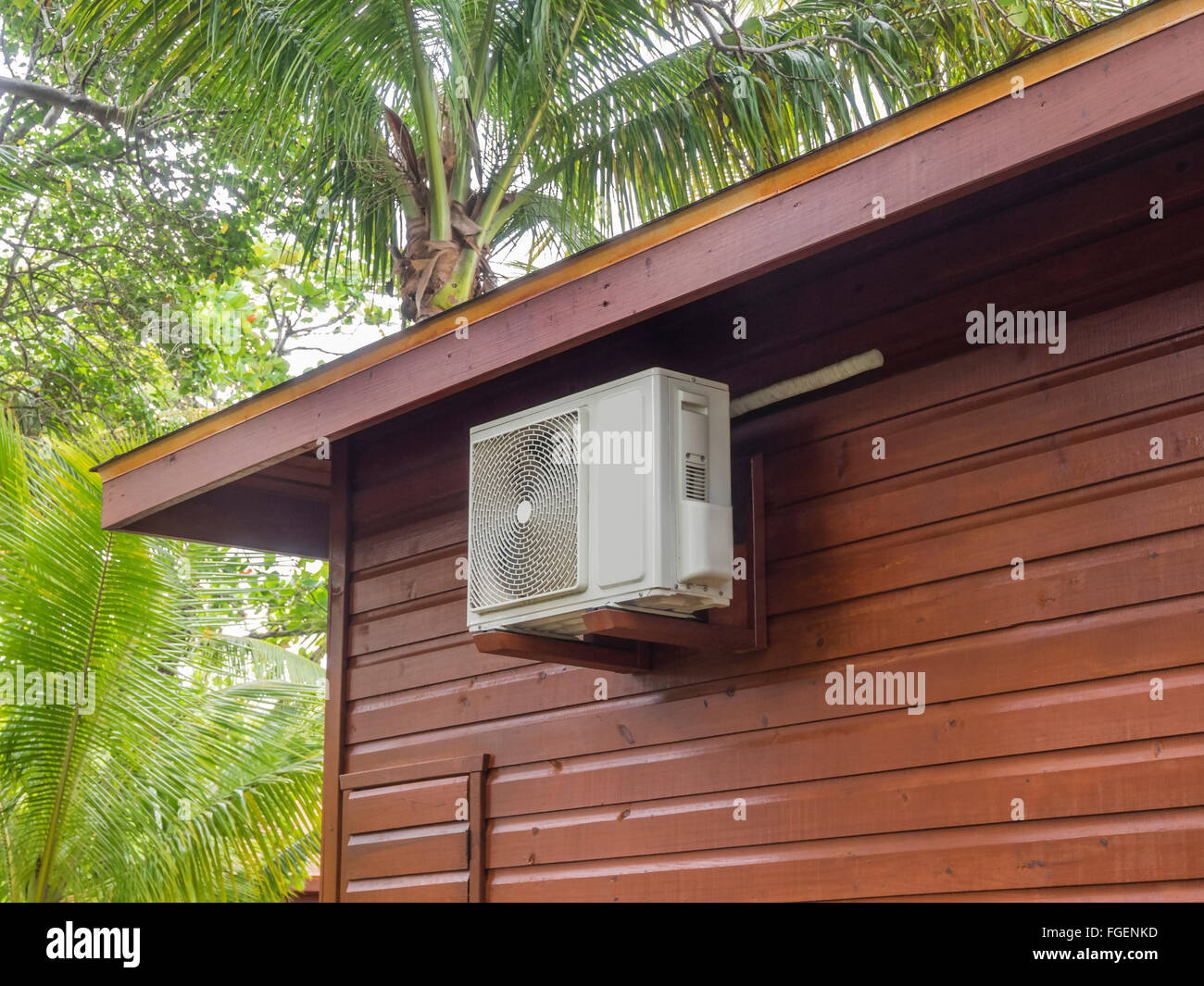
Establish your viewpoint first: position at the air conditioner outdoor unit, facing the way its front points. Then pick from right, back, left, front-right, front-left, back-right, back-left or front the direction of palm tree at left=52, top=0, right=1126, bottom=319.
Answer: back-right

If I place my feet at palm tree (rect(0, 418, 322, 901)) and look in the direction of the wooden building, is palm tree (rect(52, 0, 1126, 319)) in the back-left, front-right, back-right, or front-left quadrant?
front-left

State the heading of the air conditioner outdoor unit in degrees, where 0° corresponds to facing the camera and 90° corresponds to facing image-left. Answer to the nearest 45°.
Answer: approximately 45°

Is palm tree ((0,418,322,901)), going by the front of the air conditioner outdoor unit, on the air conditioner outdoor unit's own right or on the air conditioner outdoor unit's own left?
on the air conditioner outdoor unit's own right
